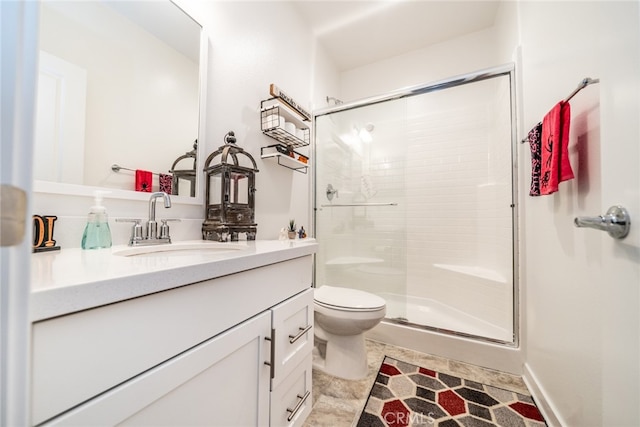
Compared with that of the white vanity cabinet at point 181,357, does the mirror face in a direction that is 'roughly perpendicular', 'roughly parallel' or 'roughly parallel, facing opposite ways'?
roughly parallel

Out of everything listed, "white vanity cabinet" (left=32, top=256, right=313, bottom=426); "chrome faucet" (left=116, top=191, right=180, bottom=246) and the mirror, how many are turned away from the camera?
0

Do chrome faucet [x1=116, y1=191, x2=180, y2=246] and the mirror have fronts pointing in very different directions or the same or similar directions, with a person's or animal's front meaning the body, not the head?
same or similar directions

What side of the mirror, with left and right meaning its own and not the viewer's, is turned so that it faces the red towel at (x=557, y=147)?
front

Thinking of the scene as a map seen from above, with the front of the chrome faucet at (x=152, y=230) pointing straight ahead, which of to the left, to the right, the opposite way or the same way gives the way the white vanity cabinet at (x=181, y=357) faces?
the same way

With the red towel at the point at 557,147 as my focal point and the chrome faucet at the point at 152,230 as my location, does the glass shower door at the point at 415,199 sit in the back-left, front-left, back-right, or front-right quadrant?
front-left

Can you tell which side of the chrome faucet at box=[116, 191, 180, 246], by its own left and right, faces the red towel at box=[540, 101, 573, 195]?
front

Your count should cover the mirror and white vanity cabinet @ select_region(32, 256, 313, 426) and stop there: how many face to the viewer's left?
0

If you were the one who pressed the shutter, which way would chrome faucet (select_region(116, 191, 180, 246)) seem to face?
facing the viewer and to the right of the viewer

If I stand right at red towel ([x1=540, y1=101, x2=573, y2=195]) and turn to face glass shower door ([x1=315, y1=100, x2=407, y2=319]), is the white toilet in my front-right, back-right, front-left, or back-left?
front-left

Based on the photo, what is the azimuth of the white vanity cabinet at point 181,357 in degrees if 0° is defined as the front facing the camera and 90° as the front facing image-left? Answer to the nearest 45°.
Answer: approximately 315°

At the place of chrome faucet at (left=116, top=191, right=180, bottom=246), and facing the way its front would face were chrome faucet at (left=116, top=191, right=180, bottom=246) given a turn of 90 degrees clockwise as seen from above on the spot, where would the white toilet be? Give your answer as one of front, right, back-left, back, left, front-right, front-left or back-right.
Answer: back-left

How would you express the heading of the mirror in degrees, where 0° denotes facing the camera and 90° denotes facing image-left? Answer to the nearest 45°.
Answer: approximately 315°
